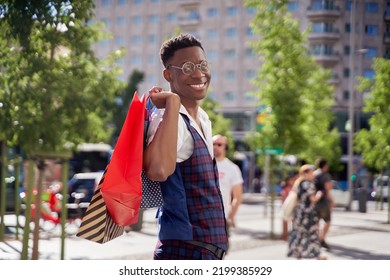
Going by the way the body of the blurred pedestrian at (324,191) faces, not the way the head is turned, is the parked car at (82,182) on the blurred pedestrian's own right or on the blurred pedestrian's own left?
on the blurred pedestrian's own left

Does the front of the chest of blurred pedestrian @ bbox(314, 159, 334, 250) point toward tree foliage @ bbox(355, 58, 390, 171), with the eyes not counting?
no

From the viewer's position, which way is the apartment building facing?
facing the viewer

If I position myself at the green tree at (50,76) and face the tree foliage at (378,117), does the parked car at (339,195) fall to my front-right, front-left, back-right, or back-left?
front-left

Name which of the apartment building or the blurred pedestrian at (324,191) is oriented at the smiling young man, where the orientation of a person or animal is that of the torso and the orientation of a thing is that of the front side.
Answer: the apartment building

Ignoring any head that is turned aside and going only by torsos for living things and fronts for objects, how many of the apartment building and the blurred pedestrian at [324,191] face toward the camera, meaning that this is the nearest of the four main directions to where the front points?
1

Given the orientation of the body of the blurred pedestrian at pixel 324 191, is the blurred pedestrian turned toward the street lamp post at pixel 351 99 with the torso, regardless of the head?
no

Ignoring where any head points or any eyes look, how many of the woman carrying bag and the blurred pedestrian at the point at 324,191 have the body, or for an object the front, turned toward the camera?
0

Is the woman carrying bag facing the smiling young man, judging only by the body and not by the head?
no

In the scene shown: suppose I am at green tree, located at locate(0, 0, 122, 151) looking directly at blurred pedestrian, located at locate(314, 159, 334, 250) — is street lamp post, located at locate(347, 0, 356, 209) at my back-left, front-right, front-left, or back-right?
front-left

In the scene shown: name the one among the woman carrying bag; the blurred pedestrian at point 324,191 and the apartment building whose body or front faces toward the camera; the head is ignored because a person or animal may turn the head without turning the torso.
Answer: the apartment building
